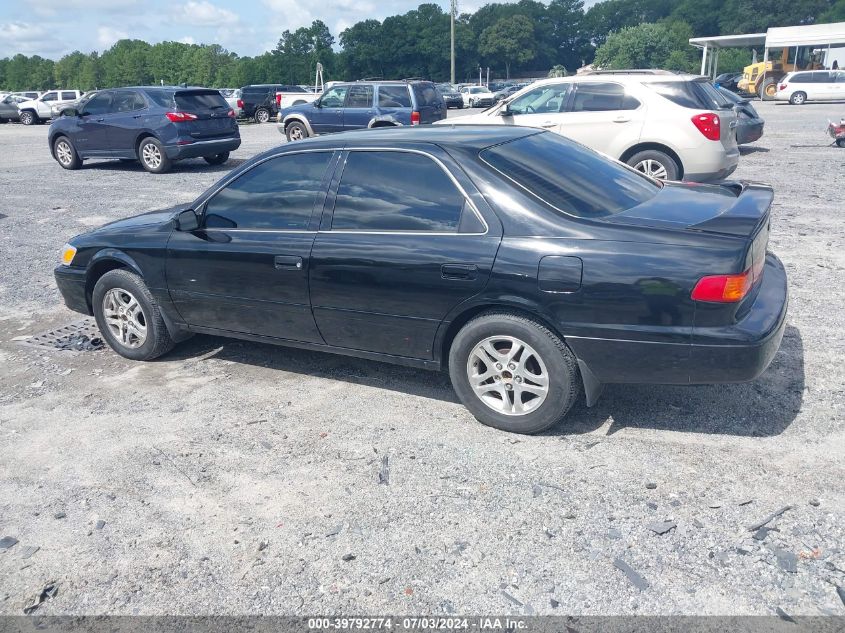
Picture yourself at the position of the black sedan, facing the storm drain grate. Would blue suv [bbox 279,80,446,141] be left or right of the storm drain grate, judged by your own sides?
right

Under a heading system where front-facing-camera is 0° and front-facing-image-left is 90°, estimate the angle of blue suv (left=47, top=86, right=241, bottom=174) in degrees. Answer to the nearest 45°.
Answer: approximately 135°

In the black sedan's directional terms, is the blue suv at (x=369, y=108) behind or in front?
in front

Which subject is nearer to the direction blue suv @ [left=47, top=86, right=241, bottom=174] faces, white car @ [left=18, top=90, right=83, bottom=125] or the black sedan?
the white car

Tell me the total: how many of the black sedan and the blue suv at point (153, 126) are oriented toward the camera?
0

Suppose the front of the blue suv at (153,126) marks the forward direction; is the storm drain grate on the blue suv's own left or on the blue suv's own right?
on the blue suv's own left

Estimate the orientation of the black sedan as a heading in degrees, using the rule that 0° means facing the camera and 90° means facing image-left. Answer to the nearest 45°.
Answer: approximately 135°

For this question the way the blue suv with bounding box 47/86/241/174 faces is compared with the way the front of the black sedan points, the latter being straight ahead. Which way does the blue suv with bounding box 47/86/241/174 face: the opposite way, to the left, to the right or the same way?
the same way

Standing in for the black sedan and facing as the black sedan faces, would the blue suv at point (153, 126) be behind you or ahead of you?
ahead

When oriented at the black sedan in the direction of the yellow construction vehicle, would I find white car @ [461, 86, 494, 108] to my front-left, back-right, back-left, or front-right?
front-left

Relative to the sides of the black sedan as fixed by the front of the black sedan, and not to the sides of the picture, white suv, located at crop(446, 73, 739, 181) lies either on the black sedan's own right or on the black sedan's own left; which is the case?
on the black sedan's own right

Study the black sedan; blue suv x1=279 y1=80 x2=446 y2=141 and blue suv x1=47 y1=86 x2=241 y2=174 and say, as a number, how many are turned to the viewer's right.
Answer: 0

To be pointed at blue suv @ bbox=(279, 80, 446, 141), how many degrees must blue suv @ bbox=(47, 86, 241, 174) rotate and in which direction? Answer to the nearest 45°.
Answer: approximately 135° to its right

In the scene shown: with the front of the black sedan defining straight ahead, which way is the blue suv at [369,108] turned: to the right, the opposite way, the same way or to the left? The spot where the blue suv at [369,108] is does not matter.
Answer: the same way

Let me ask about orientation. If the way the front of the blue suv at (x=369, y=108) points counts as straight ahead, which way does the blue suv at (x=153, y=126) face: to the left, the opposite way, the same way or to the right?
the same way
